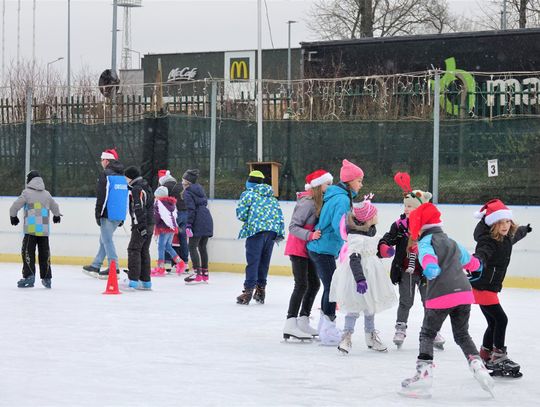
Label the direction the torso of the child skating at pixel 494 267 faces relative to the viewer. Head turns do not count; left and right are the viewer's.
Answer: facing the viewer and to the right of the viewer

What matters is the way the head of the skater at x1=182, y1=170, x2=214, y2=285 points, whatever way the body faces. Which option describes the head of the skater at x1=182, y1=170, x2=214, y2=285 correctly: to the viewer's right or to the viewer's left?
to the viewer's left

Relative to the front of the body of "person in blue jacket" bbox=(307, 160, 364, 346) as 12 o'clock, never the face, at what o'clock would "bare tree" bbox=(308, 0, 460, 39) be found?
The bare tree is roughly at 9 o'clock from the person in blue jacket.

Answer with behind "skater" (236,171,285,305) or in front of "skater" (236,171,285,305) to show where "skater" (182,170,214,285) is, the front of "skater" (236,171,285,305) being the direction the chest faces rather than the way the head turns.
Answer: in front

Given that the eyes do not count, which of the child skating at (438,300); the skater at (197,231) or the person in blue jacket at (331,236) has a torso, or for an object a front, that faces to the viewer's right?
the person in blue jacket

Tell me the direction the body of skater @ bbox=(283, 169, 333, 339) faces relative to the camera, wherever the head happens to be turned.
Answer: to the viewer's right
